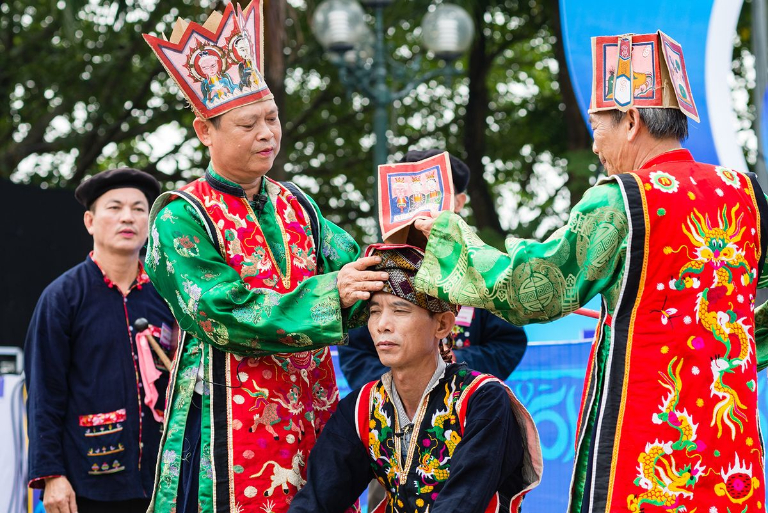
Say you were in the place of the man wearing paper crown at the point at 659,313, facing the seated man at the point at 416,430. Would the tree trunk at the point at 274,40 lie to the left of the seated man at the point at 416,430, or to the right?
right

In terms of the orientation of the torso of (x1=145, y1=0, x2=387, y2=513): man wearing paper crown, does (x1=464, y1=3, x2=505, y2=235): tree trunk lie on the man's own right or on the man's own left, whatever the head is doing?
on the man's own left

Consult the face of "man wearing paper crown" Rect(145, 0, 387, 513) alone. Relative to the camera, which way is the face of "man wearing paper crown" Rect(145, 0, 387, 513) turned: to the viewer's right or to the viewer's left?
to the viewer's right

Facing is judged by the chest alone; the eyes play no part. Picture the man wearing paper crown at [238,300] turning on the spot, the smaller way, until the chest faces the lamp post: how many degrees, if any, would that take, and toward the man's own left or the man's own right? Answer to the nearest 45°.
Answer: approximately 135° to the man's own left

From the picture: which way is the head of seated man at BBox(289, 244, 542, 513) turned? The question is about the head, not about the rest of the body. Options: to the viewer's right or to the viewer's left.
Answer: to the viewer's left

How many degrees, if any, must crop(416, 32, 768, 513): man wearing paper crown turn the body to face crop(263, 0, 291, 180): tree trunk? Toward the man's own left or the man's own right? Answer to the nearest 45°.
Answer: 0° — they already face it

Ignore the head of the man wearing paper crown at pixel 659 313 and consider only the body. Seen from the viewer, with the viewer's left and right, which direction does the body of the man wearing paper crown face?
facing away from the viewer and to the left of the viewer

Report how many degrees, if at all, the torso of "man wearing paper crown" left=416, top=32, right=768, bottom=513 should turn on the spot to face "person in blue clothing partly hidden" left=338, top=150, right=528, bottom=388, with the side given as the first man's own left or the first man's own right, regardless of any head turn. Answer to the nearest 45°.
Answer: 0° — they already face them
